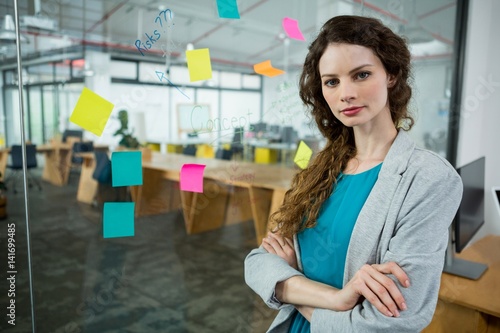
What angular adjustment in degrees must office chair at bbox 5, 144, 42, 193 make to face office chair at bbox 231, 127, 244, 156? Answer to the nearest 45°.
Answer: approximately 90° to its right

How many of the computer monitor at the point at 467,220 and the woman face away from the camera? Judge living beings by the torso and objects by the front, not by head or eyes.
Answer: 0

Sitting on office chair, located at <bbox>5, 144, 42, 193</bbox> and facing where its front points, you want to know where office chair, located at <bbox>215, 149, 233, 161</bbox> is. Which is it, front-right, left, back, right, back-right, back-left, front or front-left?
right

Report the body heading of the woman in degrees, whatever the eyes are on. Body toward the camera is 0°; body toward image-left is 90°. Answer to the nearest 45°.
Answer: approximately 45°

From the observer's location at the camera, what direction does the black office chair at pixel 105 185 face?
facing away from the viewer and to the right of the viewer

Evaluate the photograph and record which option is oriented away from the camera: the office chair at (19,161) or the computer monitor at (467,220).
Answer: the office chair

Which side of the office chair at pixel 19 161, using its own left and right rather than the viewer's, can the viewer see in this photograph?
back

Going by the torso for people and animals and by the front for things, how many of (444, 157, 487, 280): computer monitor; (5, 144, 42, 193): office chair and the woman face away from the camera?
1

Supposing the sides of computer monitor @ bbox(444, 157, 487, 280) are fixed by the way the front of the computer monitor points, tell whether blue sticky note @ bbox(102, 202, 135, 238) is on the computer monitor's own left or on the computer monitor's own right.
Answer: on the computer monitor's own right

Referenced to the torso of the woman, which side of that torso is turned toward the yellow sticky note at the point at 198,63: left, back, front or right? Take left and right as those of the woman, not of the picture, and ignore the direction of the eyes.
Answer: right

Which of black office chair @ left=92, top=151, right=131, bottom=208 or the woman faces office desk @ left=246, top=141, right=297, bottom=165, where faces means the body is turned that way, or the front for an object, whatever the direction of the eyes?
the black office chair

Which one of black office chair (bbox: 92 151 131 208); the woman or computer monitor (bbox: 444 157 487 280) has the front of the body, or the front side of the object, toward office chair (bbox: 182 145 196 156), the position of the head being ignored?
the black office chair

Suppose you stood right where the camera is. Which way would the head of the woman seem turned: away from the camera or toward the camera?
toward the camera

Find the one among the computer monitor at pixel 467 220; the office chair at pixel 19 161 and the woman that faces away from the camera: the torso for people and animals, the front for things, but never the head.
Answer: the office chair
